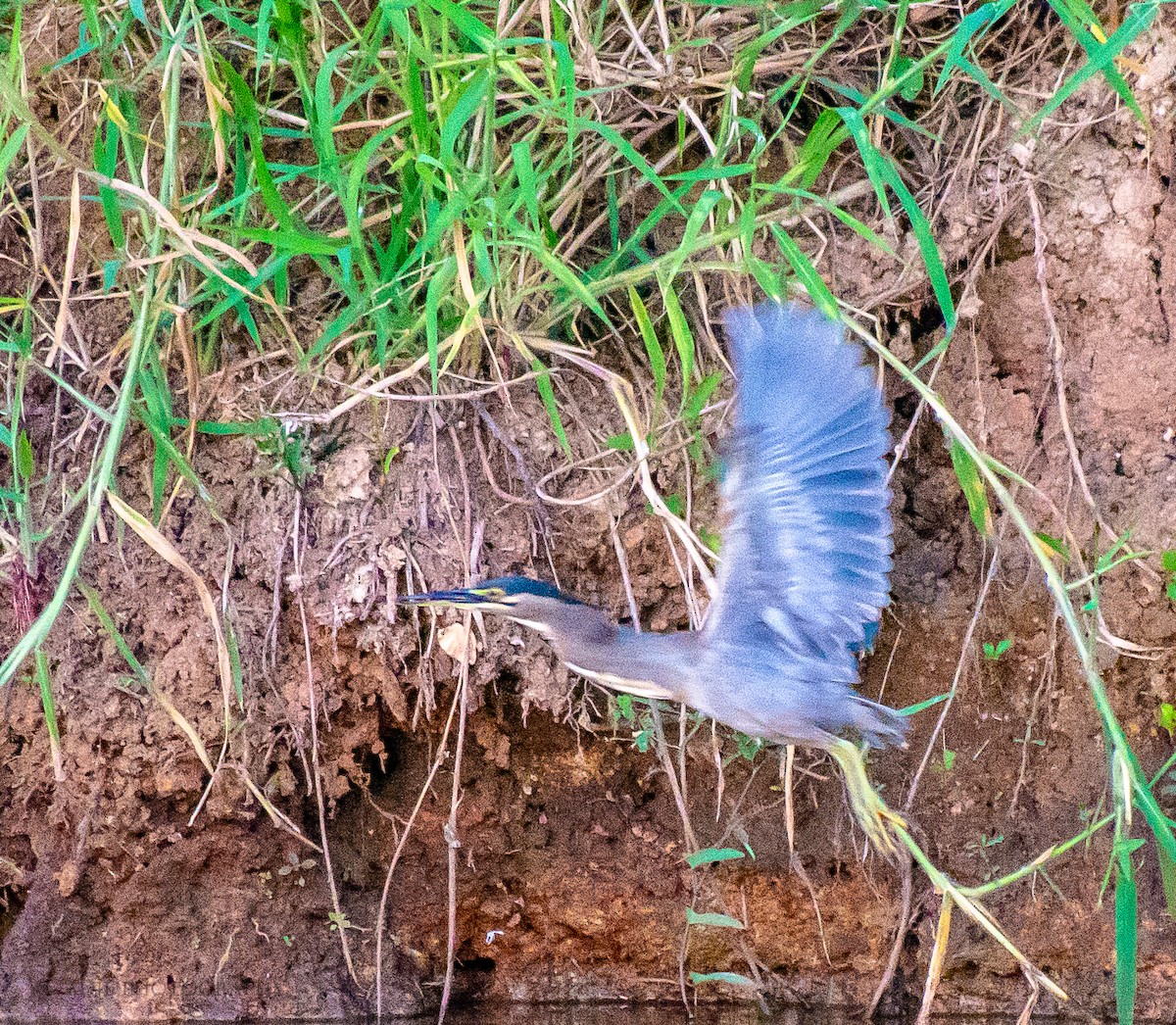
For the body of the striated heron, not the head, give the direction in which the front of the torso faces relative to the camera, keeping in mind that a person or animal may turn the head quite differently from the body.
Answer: to the viewer's left
